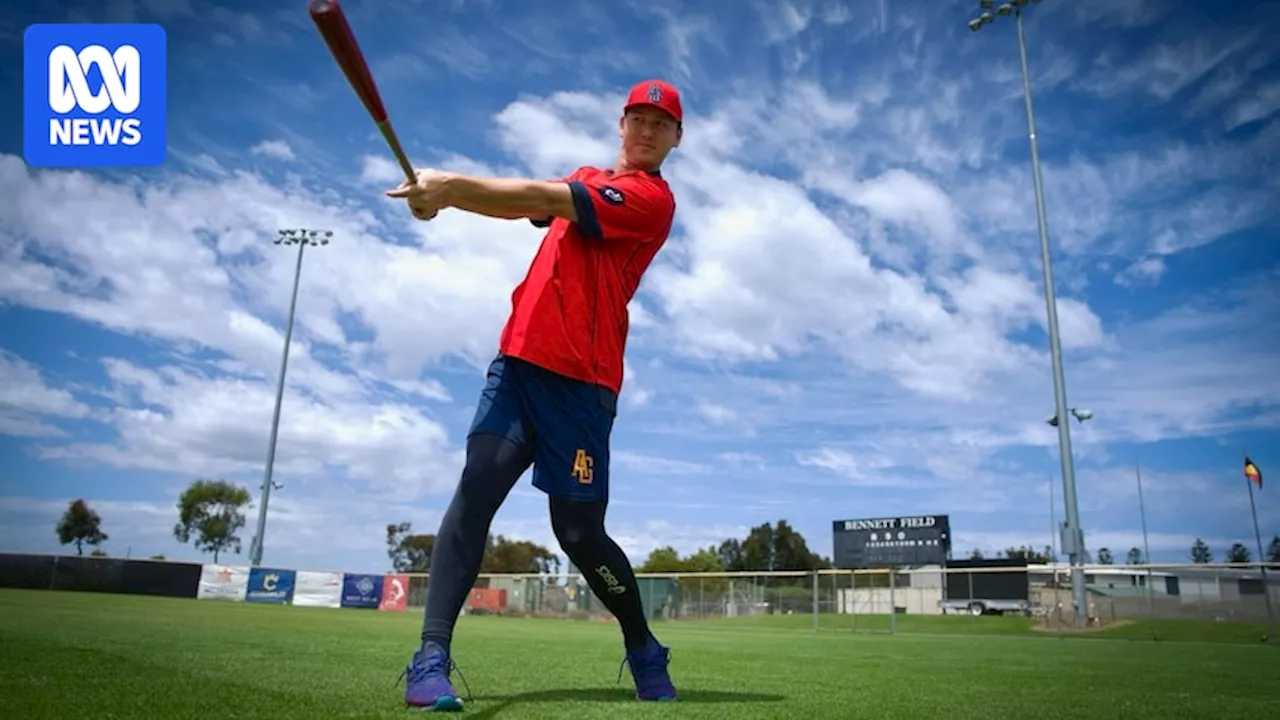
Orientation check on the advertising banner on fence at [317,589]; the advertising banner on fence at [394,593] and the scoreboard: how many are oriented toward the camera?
3

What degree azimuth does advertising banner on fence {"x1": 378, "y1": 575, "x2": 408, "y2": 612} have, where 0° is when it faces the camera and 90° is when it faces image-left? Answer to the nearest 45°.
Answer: approximately 0°

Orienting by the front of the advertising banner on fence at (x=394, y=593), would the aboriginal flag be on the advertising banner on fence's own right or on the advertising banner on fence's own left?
on the advertising banner on fence's own left

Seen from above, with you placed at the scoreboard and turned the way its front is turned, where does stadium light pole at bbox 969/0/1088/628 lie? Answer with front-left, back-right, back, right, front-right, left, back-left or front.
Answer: front-left

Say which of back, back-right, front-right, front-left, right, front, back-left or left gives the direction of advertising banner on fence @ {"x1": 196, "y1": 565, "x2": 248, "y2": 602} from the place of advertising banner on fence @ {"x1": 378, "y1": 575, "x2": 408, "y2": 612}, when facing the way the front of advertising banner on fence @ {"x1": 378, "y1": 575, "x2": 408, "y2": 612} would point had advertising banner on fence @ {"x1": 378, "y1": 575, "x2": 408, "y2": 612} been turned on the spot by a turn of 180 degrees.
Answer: left

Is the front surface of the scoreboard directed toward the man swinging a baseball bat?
yes

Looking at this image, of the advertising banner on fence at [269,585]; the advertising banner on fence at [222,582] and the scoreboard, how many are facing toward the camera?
3

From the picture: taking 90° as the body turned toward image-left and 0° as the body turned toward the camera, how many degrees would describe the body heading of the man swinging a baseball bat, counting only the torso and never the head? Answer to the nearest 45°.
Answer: approximately 45°

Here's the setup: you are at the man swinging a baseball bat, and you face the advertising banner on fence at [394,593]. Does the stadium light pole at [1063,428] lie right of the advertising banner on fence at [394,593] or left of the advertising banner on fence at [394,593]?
right
